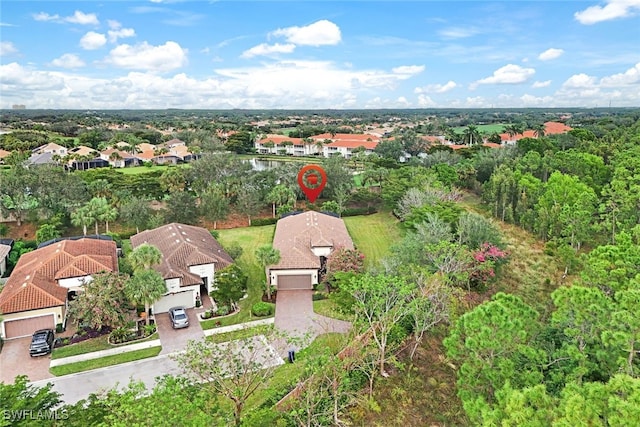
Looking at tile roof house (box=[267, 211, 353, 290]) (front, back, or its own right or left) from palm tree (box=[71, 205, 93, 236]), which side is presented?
right

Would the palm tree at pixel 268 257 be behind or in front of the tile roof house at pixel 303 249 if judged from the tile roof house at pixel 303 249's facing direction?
in front

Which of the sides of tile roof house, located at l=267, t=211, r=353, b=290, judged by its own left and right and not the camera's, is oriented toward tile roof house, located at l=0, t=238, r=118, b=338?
right

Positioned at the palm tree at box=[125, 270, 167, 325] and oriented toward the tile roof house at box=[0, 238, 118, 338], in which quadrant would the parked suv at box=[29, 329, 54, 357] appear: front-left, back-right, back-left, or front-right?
front-left

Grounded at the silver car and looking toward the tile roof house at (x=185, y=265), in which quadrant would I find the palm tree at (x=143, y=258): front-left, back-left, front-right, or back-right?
front-left

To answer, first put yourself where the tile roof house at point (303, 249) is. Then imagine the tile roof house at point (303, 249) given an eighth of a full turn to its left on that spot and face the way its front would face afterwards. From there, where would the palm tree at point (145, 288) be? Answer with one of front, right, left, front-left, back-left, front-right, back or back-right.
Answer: right

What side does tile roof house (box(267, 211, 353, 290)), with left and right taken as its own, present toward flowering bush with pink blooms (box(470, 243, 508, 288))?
left

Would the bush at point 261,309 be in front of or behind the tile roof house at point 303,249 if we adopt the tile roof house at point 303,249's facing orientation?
in front

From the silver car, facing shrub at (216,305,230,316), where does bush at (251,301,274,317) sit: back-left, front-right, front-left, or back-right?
front-right

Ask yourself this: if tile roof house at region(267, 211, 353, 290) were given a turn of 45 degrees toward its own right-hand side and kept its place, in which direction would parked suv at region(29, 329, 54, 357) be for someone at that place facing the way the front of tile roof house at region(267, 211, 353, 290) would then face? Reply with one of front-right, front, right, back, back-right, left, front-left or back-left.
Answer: front

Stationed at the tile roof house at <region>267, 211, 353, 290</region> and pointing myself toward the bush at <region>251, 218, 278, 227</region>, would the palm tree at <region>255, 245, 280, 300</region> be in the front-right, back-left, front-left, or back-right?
back-left

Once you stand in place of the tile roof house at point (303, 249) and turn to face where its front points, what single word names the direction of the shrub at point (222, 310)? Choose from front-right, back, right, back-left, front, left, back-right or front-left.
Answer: front-right

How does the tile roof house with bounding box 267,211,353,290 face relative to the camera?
toward the camera

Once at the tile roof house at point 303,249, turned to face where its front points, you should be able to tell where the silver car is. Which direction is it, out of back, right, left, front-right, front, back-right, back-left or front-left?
front-right

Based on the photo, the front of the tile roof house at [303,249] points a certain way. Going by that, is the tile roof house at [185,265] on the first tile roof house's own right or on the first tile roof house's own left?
on the first tile roof house's own right
